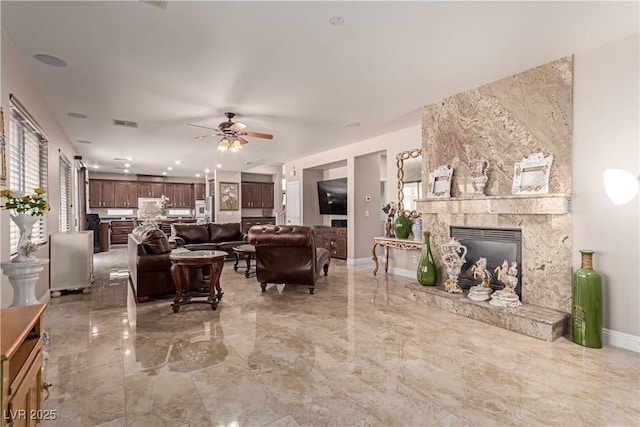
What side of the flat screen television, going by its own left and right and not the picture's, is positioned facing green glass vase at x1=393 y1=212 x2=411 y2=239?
left

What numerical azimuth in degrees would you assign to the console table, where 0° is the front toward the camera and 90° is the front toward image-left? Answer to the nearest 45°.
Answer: approximately 45°

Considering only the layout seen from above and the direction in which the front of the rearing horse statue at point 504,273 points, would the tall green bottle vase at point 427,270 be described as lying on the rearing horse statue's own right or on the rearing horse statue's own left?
on the rearing horse statue's own right

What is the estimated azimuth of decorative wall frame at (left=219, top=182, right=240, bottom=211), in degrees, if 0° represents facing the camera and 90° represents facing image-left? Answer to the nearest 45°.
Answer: approximately 0°

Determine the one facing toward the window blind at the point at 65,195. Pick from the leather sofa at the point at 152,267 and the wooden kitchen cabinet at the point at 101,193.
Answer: the wooden kitchen cabinet

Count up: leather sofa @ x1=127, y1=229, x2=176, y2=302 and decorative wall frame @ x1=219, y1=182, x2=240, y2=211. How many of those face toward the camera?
1

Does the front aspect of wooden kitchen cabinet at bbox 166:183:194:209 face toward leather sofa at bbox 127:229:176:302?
yes

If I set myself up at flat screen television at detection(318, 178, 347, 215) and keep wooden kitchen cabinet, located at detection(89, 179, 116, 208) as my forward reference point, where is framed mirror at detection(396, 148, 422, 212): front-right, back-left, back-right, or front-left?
back-left
